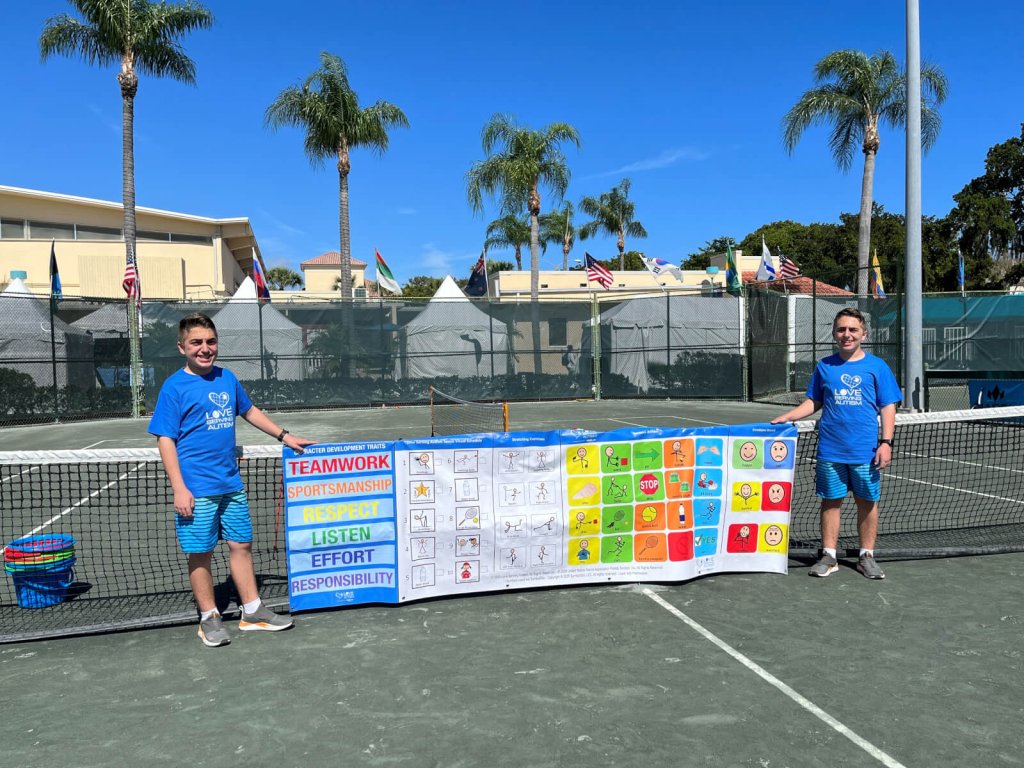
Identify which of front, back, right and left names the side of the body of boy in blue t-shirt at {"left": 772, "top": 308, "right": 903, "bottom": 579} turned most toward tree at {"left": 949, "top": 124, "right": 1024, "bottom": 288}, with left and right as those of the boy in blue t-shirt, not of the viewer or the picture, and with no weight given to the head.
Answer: back

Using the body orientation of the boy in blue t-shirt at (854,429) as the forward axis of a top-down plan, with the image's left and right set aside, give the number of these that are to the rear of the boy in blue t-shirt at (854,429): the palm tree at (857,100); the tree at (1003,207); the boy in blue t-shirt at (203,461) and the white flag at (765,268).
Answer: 3

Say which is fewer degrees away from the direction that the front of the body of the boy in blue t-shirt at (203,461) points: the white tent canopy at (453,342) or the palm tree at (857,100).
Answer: the palm tree

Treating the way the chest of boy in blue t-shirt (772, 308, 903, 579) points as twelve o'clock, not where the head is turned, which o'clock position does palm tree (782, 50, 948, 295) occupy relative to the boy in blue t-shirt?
The palm tree is roughly at 6 o'clock from the boy in blue t-shirt.

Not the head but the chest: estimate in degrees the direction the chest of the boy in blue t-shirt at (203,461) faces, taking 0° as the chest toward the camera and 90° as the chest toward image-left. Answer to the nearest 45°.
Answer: approximately 315°

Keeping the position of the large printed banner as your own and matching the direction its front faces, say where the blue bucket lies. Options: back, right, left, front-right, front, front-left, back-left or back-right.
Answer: right

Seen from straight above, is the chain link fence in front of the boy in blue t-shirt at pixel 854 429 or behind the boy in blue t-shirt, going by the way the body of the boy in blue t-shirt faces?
behind

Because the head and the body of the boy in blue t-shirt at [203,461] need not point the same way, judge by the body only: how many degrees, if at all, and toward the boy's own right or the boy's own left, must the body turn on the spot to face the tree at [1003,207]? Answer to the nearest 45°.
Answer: approximately 90° to the boy's own left

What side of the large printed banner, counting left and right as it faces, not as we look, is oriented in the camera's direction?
front

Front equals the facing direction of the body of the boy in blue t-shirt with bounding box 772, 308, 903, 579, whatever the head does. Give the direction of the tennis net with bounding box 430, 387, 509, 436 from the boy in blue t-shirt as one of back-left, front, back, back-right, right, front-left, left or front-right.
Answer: back-right

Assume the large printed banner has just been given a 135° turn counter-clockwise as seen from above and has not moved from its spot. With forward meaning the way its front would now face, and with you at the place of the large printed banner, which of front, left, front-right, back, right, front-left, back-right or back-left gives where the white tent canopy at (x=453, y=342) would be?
front-left

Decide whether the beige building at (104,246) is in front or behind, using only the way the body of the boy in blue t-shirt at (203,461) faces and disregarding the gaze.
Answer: behind

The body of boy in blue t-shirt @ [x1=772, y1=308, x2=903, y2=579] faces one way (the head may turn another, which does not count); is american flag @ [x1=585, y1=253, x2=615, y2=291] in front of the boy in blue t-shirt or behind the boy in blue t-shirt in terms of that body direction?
behind

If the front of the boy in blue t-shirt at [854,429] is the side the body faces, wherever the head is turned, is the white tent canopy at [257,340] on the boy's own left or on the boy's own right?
on the boy's own right
